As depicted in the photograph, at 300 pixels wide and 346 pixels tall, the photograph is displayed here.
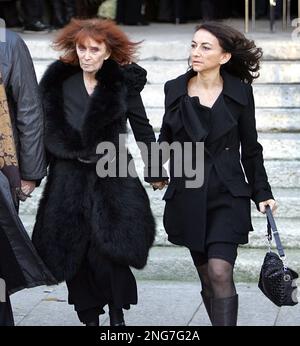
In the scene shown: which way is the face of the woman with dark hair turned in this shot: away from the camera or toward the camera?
toward the camera

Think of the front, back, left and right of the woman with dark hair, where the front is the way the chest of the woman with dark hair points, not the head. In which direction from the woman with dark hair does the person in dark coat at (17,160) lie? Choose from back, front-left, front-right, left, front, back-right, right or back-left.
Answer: right

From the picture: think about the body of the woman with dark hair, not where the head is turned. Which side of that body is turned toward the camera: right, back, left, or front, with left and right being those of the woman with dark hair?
front
